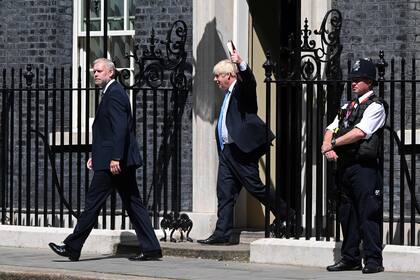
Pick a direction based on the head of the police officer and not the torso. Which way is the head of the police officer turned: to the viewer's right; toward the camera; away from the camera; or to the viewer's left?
to the viewer's left

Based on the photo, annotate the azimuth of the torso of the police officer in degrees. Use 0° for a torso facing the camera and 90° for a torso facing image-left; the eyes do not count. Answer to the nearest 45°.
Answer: approximately 45°

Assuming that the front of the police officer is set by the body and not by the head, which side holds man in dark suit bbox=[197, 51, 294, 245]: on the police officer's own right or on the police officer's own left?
on the police officer's own right

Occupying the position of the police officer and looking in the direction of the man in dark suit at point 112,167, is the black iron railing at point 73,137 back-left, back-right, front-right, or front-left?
front-right
